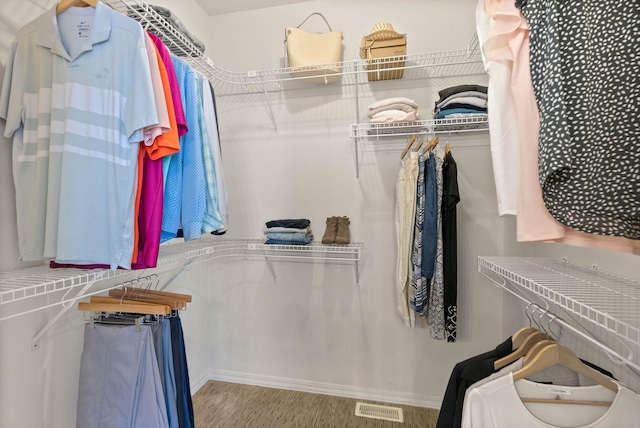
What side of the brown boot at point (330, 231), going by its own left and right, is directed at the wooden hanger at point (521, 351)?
left

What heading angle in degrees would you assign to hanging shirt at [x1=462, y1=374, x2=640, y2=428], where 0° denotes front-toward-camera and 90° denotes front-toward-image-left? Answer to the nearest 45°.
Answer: approximately 0°

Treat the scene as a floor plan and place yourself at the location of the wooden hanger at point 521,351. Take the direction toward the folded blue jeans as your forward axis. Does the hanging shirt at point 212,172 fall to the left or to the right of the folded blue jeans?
left
